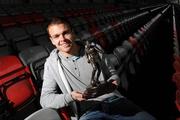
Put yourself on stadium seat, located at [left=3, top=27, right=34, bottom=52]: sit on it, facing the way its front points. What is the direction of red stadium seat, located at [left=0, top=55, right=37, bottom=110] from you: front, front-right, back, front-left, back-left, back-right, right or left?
front-right

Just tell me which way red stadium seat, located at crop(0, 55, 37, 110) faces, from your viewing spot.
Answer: facing the viewer and to the right of the viewer

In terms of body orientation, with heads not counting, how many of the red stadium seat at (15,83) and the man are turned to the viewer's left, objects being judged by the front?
0

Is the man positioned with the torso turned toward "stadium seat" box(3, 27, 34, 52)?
no

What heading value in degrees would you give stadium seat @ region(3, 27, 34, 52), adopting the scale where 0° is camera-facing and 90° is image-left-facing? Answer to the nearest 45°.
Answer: approximately 315°

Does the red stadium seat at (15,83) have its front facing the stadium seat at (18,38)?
no

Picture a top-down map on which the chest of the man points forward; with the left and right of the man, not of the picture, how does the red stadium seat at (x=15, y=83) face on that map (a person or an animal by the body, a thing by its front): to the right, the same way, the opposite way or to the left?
the same way

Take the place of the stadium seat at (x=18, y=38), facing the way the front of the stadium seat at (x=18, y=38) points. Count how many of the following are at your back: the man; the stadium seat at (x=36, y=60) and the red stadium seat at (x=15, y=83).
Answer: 0

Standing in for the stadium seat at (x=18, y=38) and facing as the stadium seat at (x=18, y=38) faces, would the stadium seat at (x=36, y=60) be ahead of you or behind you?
ahead

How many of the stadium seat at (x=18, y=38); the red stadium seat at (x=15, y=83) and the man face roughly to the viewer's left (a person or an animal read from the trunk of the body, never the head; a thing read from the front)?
0

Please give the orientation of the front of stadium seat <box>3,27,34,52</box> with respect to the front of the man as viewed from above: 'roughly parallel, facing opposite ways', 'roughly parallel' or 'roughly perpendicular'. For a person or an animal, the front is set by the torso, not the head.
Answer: roughly parallel

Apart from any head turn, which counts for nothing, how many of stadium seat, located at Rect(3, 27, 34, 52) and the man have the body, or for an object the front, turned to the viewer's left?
0

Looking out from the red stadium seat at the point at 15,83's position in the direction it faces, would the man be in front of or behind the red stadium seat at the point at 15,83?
in front

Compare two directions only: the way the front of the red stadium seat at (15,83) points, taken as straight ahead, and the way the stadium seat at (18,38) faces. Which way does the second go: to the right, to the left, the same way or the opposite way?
the same way
